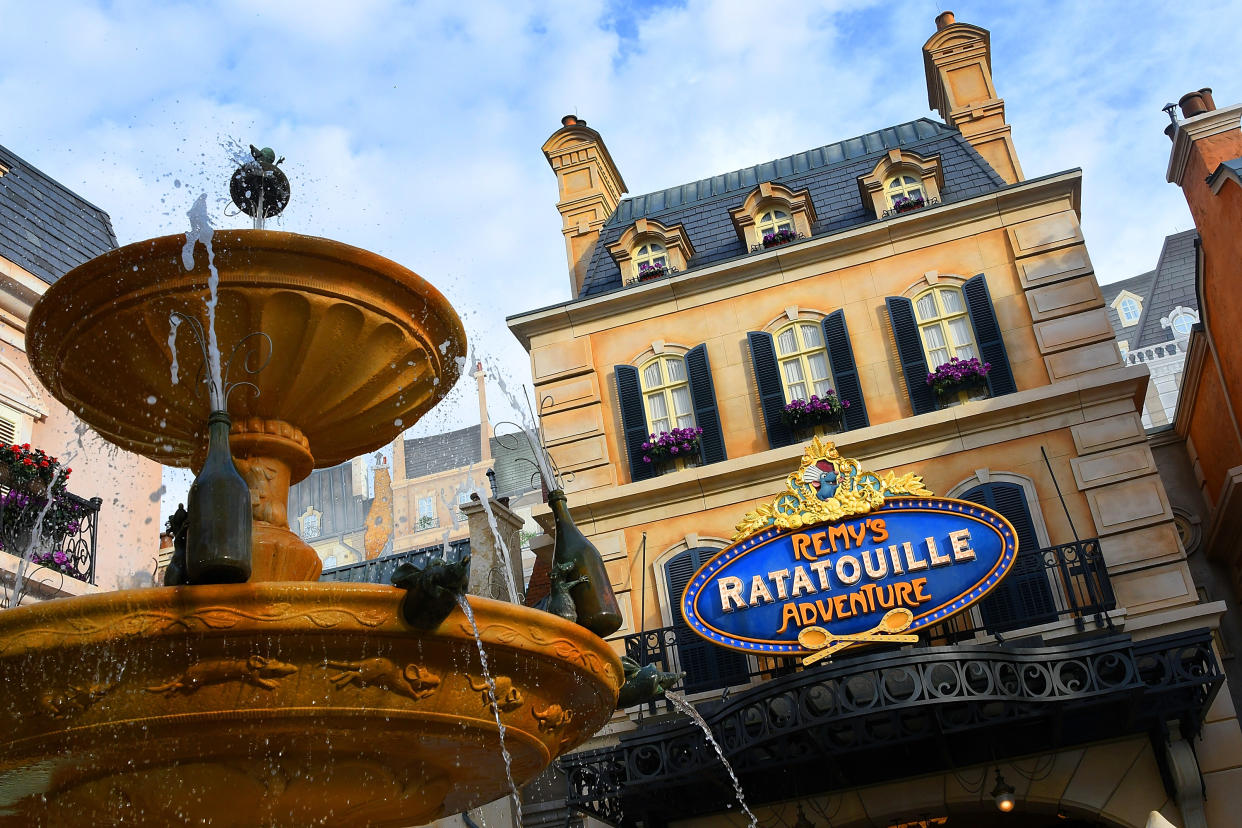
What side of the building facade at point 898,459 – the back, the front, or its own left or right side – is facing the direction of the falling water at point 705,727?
front

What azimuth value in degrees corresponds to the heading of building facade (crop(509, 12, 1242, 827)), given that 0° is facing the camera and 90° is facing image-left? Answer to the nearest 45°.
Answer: approximately 0°

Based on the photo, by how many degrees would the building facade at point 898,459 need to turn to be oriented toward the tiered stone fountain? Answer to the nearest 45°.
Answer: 0° — it already faces it

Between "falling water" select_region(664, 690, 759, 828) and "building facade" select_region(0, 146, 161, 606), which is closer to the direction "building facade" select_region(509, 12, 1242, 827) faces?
the falling water

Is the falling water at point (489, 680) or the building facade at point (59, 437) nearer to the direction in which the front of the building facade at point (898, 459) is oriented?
the falling water

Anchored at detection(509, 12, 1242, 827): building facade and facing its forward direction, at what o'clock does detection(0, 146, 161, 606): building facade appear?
detection(0, 146, 161, 606): building facade is roughly at 2 o'clock from detection(509, 12, 1242, 827): building facade.

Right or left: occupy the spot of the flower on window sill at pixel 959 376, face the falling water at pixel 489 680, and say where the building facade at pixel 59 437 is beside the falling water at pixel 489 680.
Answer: right

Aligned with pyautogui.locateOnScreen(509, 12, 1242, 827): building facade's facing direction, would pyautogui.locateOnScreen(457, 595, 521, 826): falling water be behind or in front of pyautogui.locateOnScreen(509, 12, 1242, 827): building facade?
in front
